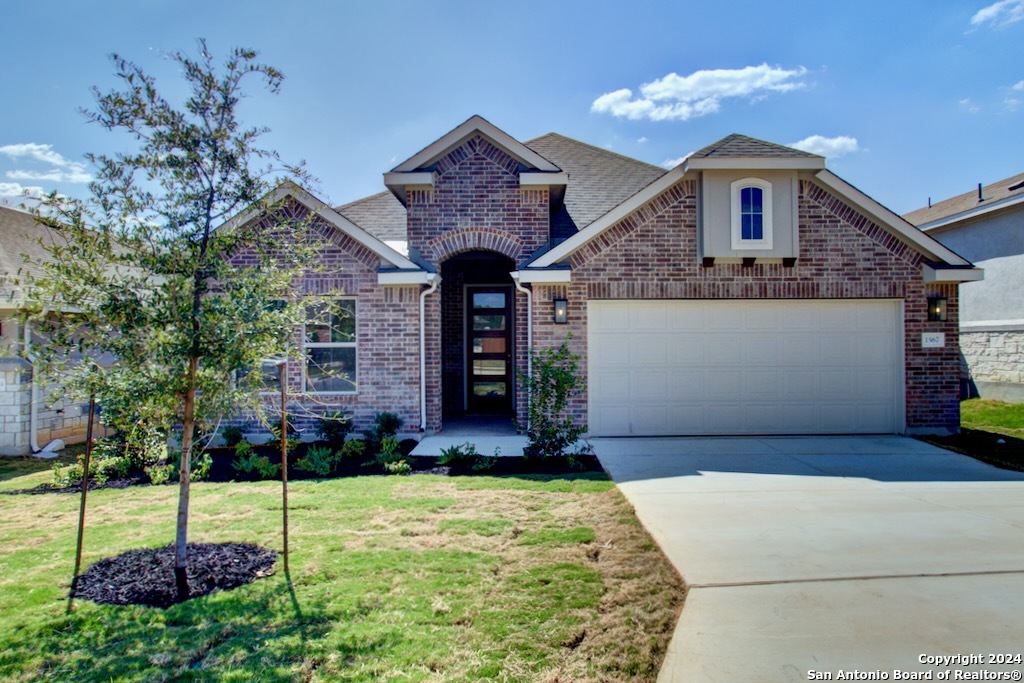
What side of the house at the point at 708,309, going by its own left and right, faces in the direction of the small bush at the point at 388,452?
front

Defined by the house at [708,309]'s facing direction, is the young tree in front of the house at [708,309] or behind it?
in front

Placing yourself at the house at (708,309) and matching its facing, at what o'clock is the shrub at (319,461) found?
The shrub is roughly at 2 o'clock from the house.

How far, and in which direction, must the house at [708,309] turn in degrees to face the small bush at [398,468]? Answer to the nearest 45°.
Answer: approximately 45° to its right

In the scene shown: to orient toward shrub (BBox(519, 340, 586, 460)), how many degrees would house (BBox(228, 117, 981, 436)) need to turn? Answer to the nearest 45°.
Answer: approximately 45° to its right

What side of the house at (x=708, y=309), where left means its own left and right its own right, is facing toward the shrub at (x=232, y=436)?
right

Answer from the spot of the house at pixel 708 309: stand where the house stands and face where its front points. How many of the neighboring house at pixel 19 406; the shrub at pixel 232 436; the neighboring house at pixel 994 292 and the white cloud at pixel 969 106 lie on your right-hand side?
2

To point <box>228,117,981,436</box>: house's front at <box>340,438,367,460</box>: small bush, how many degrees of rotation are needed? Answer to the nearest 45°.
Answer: approximately 90° to its right

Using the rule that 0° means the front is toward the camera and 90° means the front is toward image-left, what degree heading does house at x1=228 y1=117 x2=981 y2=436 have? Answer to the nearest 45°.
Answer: approximately 0°
